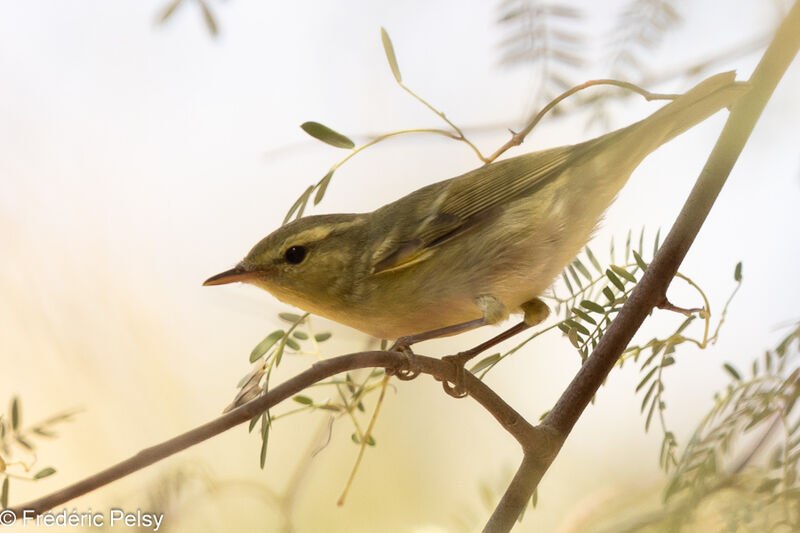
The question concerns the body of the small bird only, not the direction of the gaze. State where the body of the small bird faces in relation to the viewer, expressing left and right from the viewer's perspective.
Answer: facing to the left of the viewer
